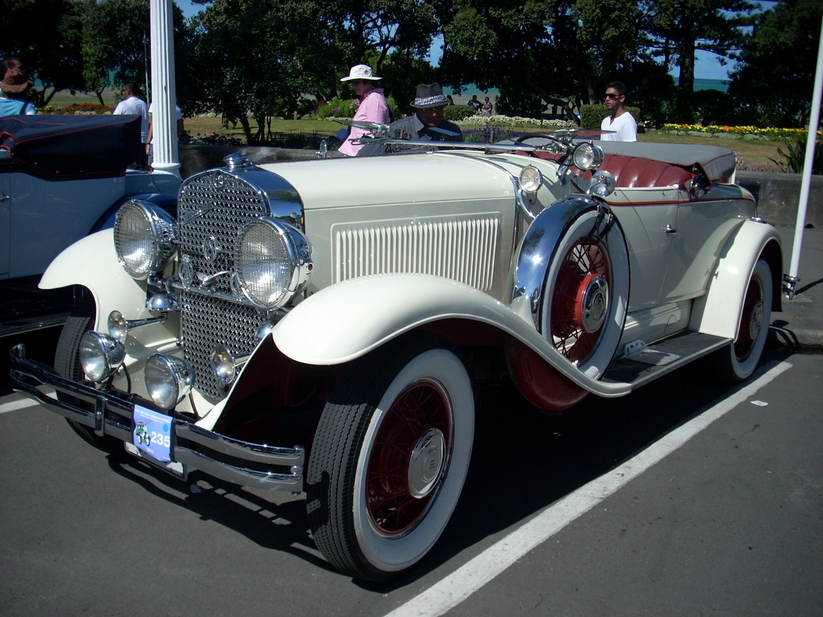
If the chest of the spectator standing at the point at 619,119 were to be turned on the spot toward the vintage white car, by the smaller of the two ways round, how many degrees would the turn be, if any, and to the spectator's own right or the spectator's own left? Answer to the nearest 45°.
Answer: approximately 45° to the spectator's own left

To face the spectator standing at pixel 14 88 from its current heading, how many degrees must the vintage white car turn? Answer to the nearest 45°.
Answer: approximately 90° to its right

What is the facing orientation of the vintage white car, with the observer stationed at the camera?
facing the viewer and to the left of the viewer

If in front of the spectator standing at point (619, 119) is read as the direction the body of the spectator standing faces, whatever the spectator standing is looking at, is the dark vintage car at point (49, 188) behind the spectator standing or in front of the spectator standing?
in front

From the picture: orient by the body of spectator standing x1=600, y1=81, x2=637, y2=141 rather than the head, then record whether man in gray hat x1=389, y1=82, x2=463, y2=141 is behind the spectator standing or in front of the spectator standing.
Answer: in front

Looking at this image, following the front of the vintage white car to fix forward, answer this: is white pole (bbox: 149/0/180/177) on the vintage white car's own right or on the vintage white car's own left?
on the vintage white car's own right

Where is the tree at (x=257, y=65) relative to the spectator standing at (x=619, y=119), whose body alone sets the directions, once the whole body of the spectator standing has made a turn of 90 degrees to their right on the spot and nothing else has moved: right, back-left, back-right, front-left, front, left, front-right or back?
front

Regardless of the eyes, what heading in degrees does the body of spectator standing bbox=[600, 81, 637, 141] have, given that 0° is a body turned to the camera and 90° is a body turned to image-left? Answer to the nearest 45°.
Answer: approximately 45°

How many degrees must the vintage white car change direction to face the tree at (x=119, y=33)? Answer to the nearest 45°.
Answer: approximately 135° to its right
